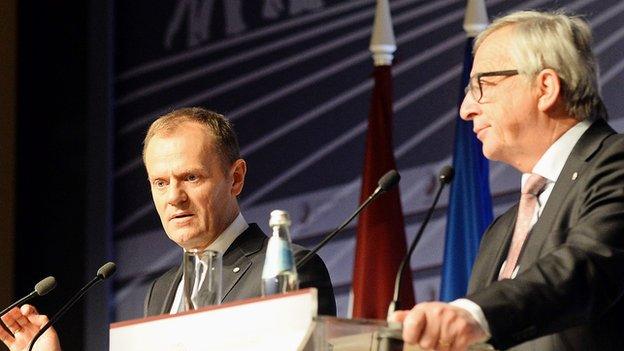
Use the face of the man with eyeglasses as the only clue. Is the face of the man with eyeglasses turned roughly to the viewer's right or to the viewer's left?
to the viewer's left

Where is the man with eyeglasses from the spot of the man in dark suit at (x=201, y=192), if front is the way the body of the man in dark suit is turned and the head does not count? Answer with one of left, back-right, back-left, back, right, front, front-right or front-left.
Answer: left

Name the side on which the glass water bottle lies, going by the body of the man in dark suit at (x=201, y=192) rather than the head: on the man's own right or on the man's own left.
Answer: on the man's own left

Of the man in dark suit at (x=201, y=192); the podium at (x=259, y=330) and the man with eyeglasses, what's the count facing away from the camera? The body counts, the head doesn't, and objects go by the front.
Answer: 0

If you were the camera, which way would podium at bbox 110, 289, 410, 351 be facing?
facing the viewer and to the left of the viewer

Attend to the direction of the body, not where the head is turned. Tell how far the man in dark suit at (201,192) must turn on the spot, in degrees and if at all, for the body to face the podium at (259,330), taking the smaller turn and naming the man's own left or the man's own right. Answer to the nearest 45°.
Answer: approximately 45° to the man's own left

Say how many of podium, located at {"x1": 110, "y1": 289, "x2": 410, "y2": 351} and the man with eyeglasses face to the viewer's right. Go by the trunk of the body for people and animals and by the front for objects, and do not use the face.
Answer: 0

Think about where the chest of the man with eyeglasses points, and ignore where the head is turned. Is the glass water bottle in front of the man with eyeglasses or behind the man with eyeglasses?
in front

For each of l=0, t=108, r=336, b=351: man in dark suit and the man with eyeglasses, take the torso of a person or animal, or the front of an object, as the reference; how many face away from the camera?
0

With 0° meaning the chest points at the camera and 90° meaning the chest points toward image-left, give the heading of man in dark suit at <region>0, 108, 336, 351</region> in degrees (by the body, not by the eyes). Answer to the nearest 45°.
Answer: approximately 45°

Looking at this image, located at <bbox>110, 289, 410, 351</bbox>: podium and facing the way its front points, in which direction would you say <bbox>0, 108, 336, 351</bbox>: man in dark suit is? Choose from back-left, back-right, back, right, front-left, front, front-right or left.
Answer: back-right
